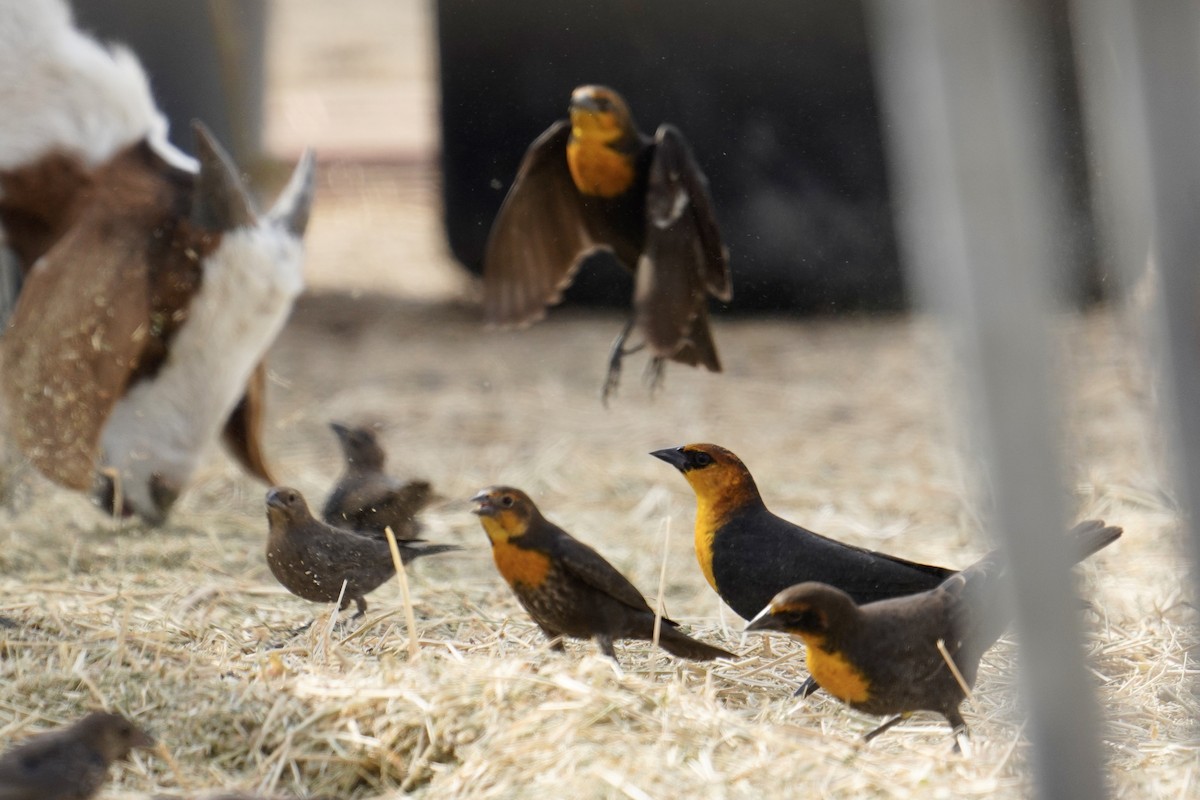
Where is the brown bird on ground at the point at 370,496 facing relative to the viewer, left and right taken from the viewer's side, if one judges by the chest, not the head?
facing to the left of the viewer

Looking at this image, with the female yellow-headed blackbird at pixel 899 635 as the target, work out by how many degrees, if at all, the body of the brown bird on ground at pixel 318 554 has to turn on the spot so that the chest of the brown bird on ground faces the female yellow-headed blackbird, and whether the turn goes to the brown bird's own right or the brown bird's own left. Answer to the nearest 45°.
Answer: approximately 135° to the brown bird's own left

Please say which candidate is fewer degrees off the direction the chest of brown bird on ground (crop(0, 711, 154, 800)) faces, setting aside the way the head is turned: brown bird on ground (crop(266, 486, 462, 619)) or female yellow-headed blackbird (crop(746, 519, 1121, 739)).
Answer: the female yellow-headed blackbird

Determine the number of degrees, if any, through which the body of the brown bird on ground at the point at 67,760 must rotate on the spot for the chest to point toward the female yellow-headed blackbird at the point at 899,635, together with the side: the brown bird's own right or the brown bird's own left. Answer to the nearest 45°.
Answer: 0° — it already faces it

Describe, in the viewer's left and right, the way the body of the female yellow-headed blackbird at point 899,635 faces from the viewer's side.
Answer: facing to the left of the viewer

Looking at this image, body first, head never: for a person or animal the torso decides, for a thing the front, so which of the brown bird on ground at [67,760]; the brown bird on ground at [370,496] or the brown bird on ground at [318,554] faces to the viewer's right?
the brown bird on ground at [67,760]

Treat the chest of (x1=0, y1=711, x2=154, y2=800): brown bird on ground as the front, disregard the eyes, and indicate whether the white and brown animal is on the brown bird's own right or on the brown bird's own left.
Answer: on the brown bird's own left

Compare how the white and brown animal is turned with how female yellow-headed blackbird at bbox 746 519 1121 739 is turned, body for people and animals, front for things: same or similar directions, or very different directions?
very different directions

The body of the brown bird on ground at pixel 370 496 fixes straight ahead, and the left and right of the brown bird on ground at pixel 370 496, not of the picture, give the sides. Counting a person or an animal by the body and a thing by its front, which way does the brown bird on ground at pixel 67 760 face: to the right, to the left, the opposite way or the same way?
the opposite way

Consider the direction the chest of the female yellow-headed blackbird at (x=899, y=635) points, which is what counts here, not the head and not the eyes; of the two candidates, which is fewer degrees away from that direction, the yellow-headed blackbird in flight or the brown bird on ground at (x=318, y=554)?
the brown bird on ground

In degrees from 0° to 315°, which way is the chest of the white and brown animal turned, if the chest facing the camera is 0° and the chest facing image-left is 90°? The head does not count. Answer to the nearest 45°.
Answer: approximately 315°

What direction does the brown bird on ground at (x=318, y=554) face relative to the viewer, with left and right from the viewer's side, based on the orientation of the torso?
facing to the left of the viewer

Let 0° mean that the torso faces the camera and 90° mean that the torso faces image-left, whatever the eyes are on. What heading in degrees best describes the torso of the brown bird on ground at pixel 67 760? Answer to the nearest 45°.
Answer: approximately 270°
